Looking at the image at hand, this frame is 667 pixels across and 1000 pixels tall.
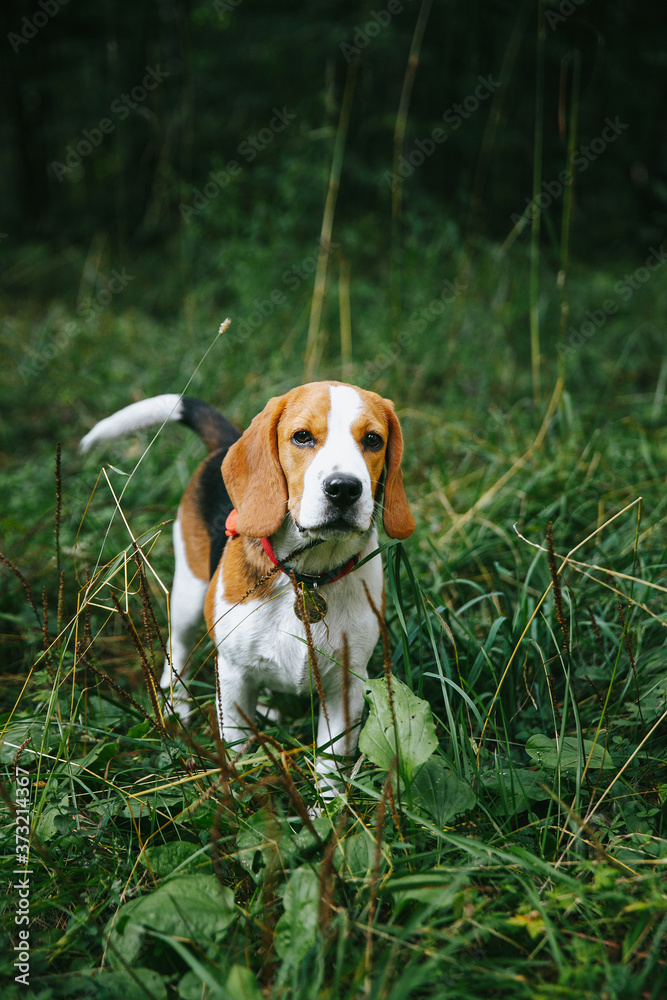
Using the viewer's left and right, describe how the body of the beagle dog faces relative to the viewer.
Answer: facing the viewer and to the right of the viewer
